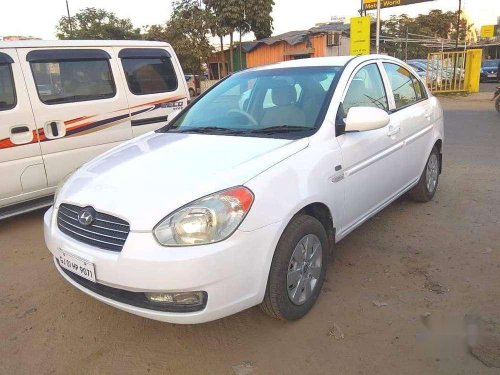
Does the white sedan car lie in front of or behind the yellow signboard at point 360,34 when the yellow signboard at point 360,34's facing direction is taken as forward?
in front

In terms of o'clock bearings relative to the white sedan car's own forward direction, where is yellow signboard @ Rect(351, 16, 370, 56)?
The yellow signboard is roughly at 5 o'clock from the white sedan car.

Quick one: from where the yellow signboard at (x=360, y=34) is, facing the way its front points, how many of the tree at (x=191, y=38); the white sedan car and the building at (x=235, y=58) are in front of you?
1

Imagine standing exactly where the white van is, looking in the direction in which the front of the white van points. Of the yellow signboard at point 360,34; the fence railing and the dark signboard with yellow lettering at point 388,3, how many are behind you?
3

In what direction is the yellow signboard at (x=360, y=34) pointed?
toward the camera

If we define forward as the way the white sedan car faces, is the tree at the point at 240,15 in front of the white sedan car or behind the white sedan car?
behind

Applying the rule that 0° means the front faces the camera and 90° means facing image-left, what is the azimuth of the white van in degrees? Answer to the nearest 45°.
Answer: approximately 45°

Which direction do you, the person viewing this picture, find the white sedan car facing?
facing the viewer and to the left of the viewer

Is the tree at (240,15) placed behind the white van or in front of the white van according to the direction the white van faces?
behind

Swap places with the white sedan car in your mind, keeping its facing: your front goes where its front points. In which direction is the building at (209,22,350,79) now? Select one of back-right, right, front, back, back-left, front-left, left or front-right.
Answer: back-right
